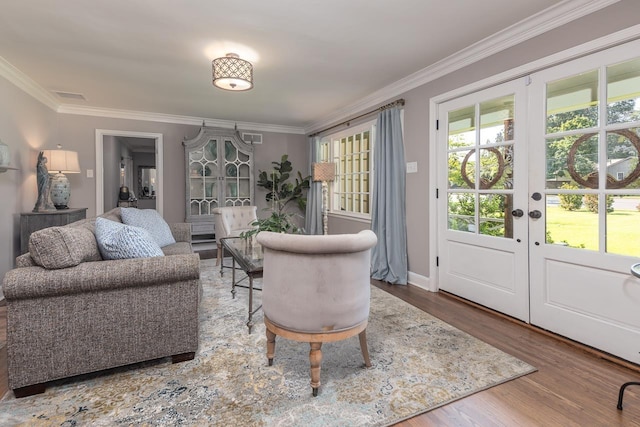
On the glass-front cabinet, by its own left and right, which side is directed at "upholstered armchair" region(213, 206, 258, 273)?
front

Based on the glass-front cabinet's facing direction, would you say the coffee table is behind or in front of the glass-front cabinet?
in front

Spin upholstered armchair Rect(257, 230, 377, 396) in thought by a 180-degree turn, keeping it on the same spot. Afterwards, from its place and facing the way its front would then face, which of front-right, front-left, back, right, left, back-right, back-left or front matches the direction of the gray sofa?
right

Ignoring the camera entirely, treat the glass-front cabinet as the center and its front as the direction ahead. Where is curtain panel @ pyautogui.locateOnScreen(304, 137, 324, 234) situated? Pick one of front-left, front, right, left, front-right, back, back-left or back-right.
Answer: left

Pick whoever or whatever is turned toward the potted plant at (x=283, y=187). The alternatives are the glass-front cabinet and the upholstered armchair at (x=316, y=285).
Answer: the upholstered armchair

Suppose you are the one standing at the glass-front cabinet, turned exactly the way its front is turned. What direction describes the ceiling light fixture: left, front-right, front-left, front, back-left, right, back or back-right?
front

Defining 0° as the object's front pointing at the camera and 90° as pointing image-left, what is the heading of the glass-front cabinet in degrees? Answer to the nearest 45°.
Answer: approximately 0°

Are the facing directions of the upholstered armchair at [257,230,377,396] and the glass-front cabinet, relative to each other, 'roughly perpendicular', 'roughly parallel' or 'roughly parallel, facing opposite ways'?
roughly parallel, facing opposite ways

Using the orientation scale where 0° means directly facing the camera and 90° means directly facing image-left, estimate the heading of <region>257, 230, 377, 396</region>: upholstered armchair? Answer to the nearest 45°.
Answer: approximately 180°

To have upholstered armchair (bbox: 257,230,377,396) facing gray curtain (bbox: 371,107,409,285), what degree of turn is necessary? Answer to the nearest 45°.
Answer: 0° — it already faces it

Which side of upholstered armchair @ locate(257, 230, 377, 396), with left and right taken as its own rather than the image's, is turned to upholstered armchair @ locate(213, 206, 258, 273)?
front

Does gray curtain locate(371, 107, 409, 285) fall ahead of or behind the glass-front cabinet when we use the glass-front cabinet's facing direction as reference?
ahead
